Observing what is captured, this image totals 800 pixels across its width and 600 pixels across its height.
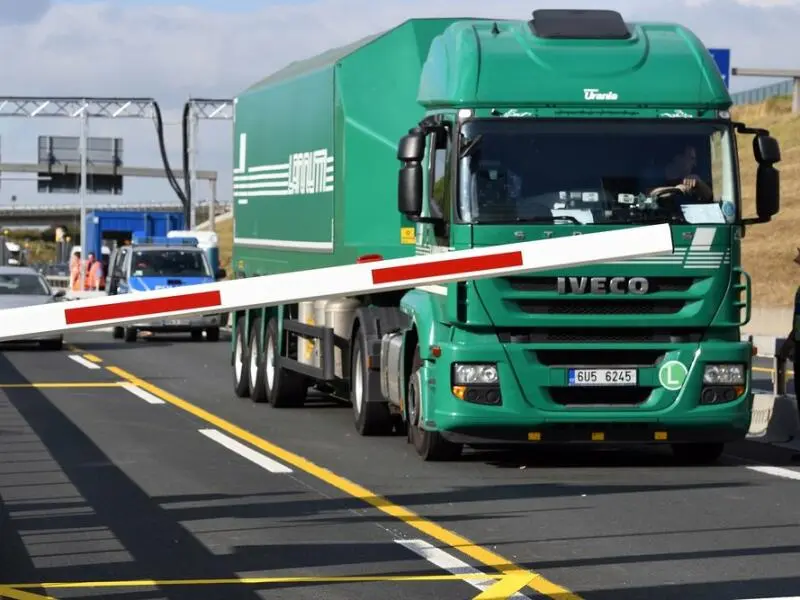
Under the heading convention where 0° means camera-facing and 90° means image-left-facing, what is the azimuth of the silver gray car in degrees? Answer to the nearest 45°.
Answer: approximately 0°

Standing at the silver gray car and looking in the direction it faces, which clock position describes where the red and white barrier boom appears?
The red and white barrier boom is roughly at 12 o'clock from the silver gray car.

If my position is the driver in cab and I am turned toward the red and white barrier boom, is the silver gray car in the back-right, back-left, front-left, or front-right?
back-right

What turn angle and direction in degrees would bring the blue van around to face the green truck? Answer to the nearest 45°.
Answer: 0° — it already faces it

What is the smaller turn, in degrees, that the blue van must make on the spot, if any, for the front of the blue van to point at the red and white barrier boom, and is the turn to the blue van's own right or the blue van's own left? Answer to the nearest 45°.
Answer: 0° — it already faces it

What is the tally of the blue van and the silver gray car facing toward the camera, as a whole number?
2

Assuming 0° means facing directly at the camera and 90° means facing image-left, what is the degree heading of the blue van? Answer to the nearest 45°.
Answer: approximately 0°

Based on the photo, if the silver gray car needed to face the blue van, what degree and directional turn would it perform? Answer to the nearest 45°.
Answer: approximately 135° to its left
